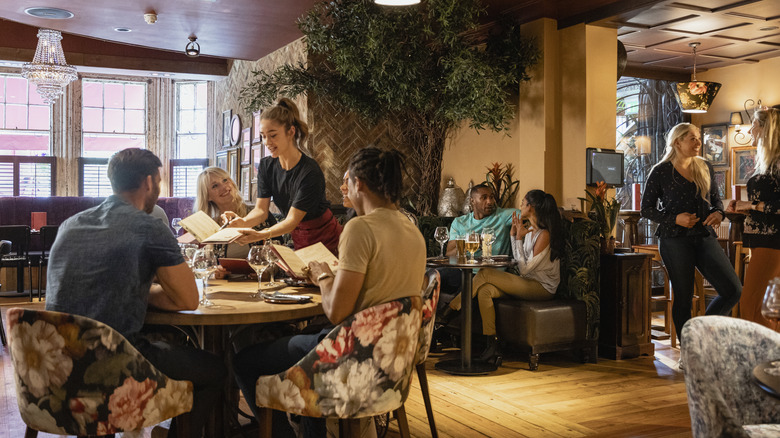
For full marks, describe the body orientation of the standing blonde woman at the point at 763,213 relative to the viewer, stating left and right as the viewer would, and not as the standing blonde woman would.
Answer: facing to the left of the viewer

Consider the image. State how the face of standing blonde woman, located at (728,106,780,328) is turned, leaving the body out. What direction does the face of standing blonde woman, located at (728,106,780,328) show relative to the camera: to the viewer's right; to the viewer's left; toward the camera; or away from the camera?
to the viewer's left

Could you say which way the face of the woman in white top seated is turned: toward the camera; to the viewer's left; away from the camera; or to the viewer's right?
to the viewer's left

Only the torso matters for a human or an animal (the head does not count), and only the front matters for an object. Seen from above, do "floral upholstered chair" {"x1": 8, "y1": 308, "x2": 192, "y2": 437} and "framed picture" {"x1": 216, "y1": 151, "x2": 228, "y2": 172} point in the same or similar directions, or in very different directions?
very different directions

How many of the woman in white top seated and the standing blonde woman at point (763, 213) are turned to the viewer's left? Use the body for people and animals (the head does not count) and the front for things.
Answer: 2

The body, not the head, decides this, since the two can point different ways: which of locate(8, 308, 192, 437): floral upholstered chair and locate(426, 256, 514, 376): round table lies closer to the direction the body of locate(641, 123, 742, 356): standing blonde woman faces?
the floral upholstered chair

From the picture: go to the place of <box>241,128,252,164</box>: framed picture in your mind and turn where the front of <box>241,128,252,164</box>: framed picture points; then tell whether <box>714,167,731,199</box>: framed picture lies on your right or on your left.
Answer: on your left

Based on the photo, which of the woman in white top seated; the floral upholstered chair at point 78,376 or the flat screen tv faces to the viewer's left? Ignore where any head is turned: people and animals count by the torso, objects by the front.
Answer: the woman in white top seated

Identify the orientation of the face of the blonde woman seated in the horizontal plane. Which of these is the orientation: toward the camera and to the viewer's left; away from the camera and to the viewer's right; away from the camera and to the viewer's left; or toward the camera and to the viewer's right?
toward the camera and to the viewer's right

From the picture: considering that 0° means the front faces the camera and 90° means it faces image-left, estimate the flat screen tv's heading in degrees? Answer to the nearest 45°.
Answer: approximately 315°

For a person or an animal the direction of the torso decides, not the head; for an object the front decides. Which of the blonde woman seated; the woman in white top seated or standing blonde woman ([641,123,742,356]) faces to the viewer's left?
the woman in white top seated

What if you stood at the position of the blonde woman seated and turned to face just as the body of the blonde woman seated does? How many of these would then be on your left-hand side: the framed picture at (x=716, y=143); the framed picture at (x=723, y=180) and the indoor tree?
3

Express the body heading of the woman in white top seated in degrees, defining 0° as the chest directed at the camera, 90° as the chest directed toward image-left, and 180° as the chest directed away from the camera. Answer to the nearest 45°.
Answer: approximately 90°

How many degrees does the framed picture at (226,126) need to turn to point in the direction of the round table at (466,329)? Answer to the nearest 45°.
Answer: approximately 45° to its left

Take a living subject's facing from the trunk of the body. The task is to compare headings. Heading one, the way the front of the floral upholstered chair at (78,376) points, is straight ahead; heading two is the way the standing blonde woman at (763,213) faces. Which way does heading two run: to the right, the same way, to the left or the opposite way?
to the left

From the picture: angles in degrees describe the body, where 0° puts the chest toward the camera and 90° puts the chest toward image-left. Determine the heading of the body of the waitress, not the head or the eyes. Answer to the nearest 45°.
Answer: approximately 45°

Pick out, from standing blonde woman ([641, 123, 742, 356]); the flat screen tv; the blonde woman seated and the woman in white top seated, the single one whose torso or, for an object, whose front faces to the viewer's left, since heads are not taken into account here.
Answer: the woman in white top seated
